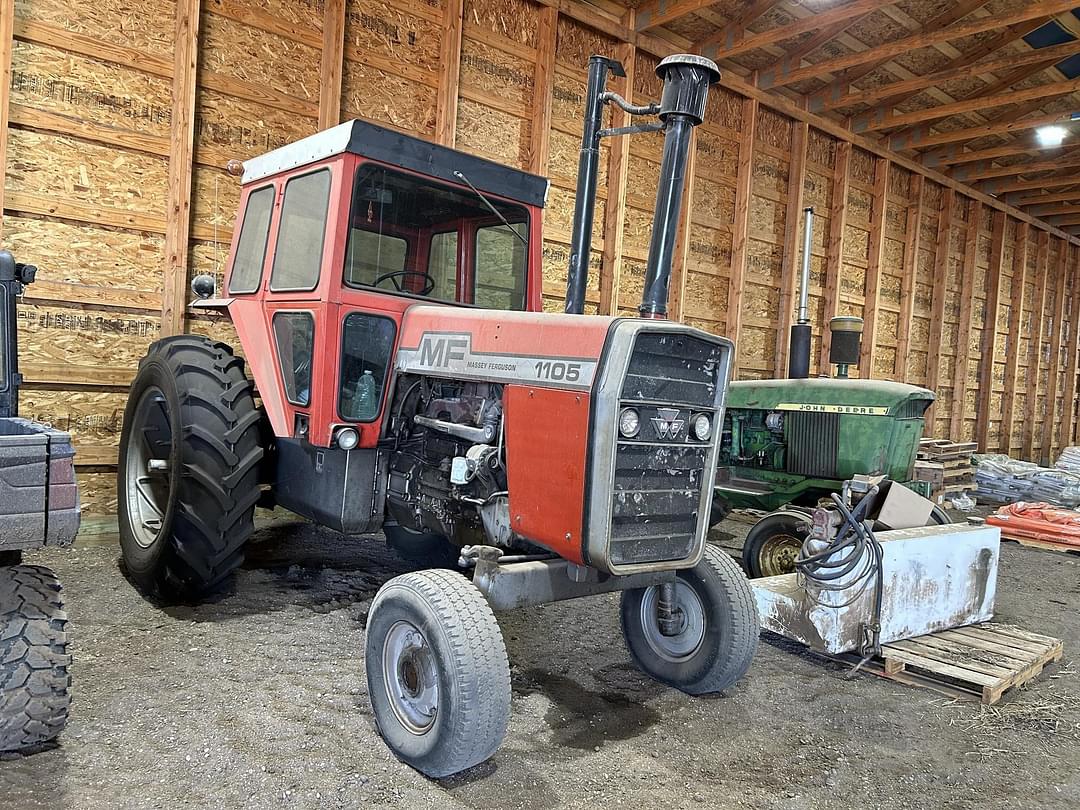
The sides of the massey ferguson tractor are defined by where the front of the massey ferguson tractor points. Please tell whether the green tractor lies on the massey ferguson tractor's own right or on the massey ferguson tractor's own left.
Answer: on the massey ferguson tractor's own left

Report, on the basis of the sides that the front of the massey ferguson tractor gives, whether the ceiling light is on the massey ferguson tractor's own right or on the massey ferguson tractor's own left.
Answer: on the massey ferguson tractor's own left

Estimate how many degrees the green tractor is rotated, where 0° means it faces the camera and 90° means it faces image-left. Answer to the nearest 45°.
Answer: approximately 315°

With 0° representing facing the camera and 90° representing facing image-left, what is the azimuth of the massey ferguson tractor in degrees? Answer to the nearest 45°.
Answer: approximately 315°

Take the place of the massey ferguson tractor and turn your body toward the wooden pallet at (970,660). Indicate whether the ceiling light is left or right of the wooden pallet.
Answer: left
